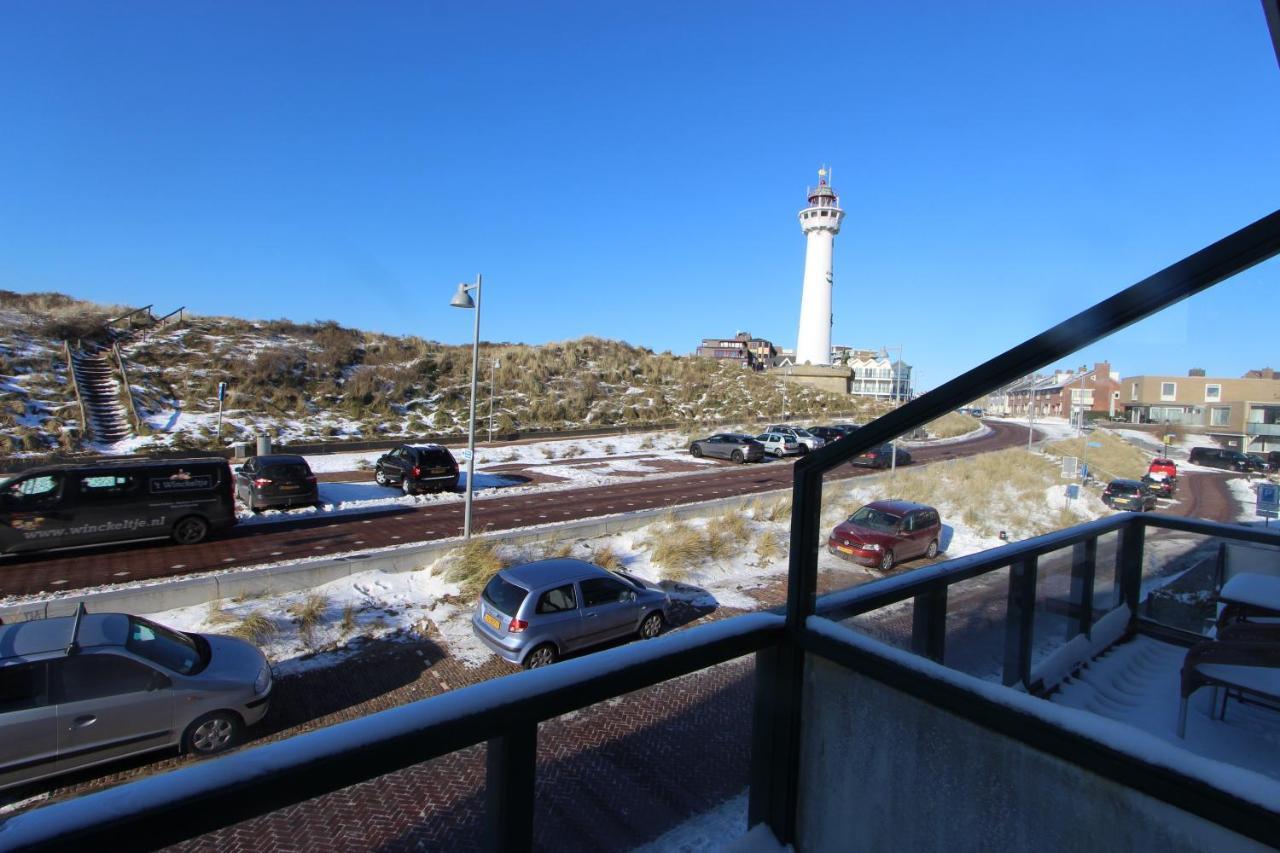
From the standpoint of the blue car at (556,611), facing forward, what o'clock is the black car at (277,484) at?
The black car is roughly at 9 o'clock from the blue car.

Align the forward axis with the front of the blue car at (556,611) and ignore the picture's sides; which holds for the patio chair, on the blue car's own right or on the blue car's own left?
on the blue car's own right

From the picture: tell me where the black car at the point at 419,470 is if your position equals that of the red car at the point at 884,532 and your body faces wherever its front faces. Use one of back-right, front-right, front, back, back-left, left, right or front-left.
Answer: right

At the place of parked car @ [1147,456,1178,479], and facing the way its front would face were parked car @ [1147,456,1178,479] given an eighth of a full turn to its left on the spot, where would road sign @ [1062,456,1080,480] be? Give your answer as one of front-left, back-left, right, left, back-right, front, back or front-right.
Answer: front-left

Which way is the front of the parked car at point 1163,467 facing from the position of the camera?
facing the viewer

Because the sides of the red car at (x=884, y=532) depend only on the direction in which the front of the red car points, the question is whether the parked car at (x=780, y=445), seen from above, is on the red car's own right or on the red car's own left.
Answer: on the red car's own right

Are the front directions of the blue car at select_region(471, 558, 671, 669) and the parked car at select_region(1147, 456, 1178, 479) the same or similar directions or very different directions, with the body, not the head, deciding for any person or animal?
very different directions

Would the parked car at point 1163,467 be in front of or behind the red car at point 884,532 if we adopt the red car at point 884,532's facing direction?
behind

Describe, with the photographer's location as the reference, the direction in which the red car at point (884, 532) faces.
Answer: facing the viewer and to the left of the viewer
